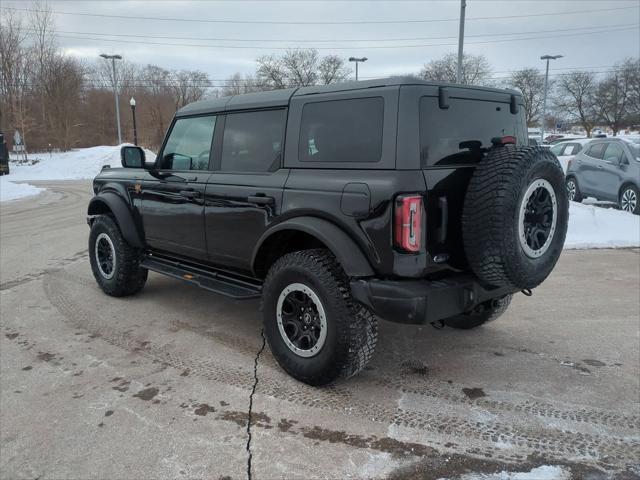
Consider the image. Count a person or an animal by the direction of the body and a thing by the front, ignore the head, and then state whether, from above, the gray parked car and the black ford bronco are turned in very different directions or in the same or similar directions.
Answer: very different directions

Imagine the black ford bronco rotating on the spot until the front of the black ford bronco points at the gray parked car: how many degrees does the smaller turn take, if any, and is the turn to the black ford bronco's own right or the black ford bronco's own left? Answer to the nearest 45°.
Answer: approximately 90° to the black ford bronco's own right

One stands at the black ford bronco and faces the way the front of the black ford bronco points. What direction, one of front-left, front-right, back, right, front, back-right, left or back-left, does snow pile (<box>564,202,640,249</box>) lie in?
right

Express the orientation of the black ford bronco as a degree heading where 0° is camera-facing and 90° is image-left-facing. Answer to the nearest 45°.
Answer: approximately 135°
